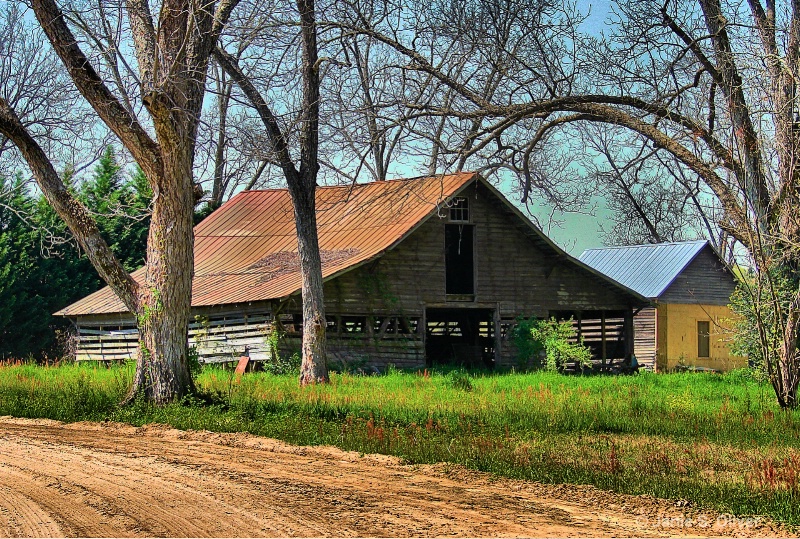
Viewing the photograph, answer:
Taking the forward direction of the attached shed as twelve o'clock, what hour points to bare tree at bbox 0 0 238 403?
The bare tree is roughly at 2 o'clock from the attached shed.

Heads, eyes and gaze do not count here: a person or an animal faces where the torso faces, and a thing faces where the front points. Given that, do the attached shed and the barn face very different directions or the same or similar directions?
same or similar directions

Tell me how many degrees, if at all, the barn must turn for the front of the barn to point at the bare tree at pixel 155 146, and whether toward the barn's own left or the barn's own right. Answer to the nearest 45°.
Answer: approximately 45° to the barn's own right

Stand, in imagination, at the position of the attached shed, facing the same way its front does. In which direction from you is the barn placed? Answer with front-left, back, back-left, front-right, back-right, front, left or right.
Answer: right

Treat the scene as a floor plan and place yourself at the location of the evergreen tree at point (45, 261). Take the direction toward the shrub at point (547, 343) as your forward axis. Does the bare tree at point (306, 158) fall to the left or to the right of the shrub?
right

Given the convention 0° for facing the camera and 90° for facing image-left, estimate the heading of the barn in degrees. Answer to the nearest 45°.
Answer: approximately 315°

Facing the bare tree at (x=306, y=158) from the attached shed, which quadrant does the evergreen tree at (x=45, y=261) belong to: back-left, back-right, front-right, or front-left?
front-right

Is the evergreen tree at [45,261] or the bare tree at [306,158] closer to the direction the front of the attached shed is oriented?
the bare tree

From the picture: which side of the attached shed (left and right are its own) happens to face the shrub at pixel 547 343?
right

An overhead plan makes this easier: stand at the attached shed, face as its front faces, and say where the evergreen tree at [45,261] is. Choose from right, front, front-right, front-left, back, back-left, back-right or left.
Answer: back-right

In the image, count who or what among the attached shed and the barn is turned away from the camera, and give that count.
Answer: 0

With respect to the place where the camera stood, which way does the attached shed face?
facing the viewer and to the right of the viewer
